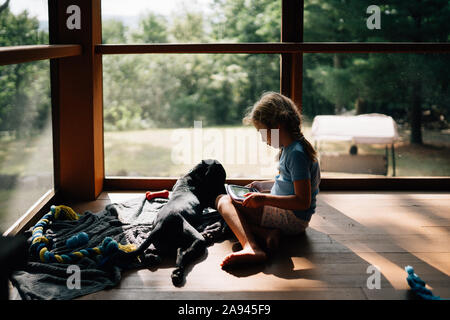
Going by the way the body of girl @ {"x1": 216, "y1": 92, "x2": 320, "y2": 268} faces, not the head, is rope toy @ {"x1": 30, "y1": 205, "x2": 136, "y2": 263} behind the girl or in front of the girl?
in front

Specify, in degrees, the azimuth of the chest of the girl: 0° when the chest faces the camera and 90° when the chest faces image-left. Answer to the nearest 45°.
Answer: approximately 90°

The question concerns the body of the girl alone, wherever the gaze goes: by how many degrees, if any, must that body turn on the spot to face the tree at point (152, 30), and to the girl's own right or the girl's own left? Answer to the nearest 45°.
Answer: approximately 45° to the girl's own right

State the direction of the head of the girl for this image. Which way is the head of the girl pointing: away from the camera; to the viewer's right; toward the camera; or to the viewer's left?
to the viewer's left

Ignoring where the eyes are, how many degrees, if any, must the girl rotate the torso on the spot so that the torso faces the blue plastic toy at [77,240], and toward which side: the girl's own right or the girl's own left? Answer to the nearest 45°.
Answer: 0° — they already face it

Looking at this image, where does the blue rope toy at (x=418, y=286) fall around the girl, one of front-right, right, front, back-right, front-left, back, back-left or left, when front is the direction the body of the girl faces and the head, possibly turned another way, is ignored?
back-left

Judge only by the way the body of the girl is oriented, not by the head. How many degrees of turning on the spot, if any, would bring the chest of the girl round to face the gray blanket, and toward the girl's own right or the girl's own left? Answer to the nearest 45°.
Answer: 0° — they already face it

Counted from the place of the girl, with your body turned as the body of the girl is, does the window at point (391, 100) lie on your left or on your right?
on your right
